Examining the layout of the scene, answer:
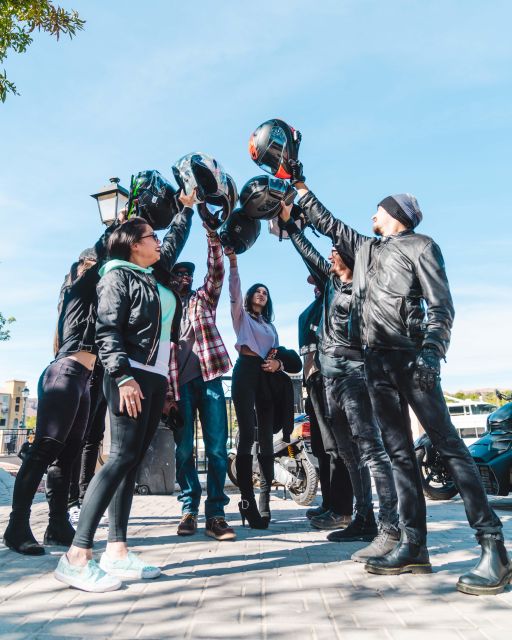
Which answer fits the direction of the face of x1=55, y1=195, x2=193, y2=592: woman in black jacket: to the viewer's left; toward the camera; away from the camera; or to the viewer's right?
to the viewer's right

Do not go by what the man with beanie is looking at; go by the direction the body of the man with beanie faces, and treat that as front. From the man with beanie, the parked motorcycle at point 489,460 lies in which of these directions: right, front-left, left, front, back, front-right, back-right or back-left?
back-right

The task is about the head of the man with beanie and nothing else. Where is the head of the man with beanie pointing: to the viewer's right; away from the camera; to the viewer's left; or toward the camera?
to the viewer's left

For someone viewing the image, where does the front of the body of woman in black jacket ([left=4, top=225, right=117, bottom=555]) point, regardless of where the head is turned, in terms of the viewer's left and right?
facing to the right of the viewer

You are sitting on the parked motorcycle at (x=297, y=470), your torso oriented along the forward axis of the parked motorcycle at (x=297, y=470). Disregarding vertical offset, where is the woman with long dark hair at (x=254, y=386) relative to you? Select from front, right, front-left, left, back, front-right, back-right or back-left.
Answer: back-left

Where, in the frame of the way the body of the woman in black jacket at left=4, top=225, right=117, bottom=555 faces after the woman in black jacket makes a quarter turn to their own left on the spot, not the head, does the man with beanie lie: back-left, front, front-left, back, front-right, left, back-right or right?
back-right

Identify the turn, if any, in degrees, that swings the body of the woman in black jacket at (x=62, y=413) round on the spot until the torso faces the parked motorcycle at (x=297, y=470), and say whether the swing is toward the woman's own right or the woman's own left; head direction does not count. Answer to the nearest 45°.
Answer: approximately 45° to the woman's own left

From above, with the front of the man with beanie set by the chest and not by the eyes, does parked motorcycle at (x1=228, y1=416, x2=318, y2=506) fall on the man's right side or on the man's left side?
on the man's right side

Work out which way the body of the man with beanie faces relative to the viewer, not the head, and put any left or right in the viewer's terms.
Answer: facing the viewer and to the left of the viewer
